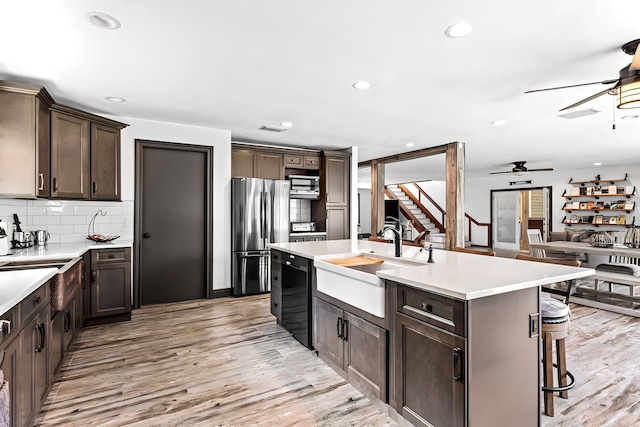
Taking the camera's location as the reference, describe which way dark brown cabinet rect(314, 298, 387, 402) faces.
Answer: facing the viewer and to the left of the viewer

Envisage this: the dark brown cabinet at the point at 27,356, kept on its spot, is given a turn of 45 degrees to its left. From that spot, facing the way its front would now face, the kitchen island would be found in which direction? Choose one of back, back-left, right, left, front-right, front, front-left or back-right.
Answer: front-right

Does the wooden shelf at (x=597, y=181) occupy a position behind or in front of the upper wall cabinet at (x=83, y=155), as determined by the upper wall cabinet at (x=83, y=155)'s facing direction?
in front

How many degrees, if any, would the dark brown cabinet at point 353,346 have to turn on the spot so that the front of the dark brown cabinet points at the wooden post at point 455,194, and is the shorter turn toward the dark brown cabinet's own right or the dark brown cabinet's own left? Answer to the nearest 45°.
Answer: approximately 180°

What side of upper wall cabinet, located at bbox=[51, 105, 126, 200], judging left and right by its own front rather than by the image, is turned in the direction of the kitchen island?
front

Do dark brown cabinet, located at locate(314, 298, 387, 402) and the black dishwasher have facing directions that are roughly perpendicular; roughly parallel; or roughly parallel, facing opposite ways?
roughly parallel

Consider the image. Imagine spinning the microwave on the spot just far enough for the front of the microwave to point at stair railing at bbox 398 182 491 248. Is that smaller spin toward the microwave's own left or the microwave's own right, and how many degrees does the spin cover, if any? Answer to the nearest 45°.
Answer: approximately 135° to the microwave's own left

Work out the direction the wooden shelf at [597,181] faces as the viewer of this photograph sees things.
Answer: facing the viewer

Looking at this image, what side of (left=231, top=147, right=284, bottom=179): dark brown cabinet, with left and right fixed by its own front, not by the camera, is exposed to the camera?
front

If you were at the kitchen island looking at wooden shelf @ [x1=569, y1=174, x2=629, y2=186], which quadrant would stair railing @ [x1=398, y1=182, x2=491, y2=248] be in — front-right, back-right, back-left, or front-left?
front-left
